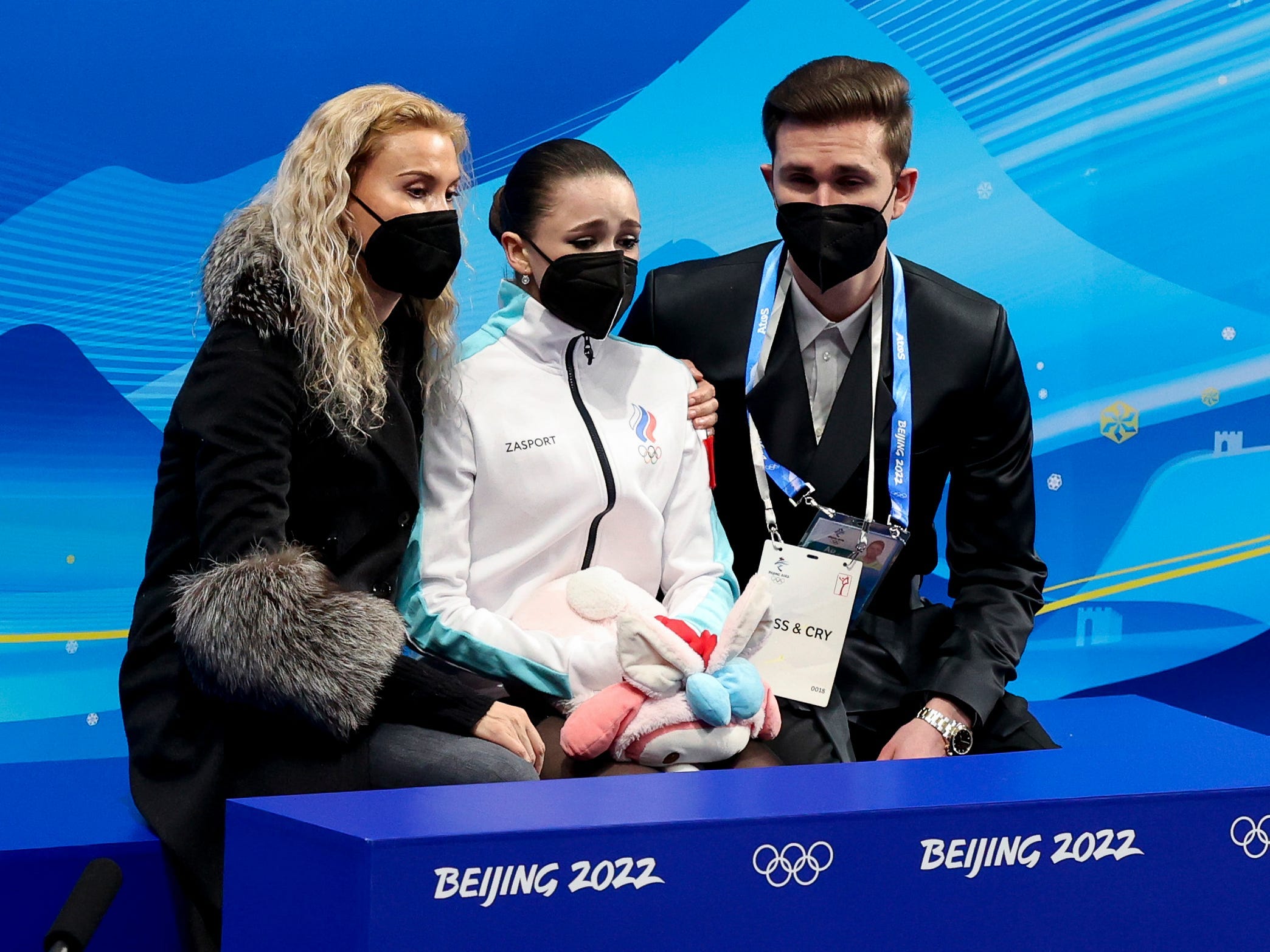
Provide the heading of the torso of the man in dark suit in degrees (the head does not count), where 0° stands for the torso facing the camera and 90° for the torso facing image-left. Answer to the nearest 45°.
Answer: approximately 0°

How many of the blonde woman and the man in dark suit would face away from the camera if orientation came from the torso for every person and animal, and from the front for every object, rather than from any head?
0

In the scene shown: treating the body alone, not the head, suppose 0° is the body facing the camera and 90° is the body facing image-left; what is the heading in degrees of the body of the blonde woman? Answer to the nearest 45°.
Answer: approximately 315°

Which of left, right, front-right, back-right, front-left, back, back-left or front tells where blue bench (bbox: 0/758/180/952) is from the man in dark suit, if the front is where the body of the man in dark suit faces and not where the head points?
front-right

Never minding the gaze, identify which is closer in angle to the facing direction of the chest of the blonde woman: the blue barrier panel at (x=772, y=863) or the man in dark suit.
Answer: the blue barrier panel

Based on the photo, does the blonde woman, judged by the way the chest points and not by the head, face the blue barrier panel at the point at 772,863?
yes

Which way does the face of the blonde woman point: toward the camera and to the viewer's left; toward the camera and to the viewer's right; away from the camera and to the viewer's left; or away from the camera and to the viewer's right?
toward the camera and to the viewer's right
